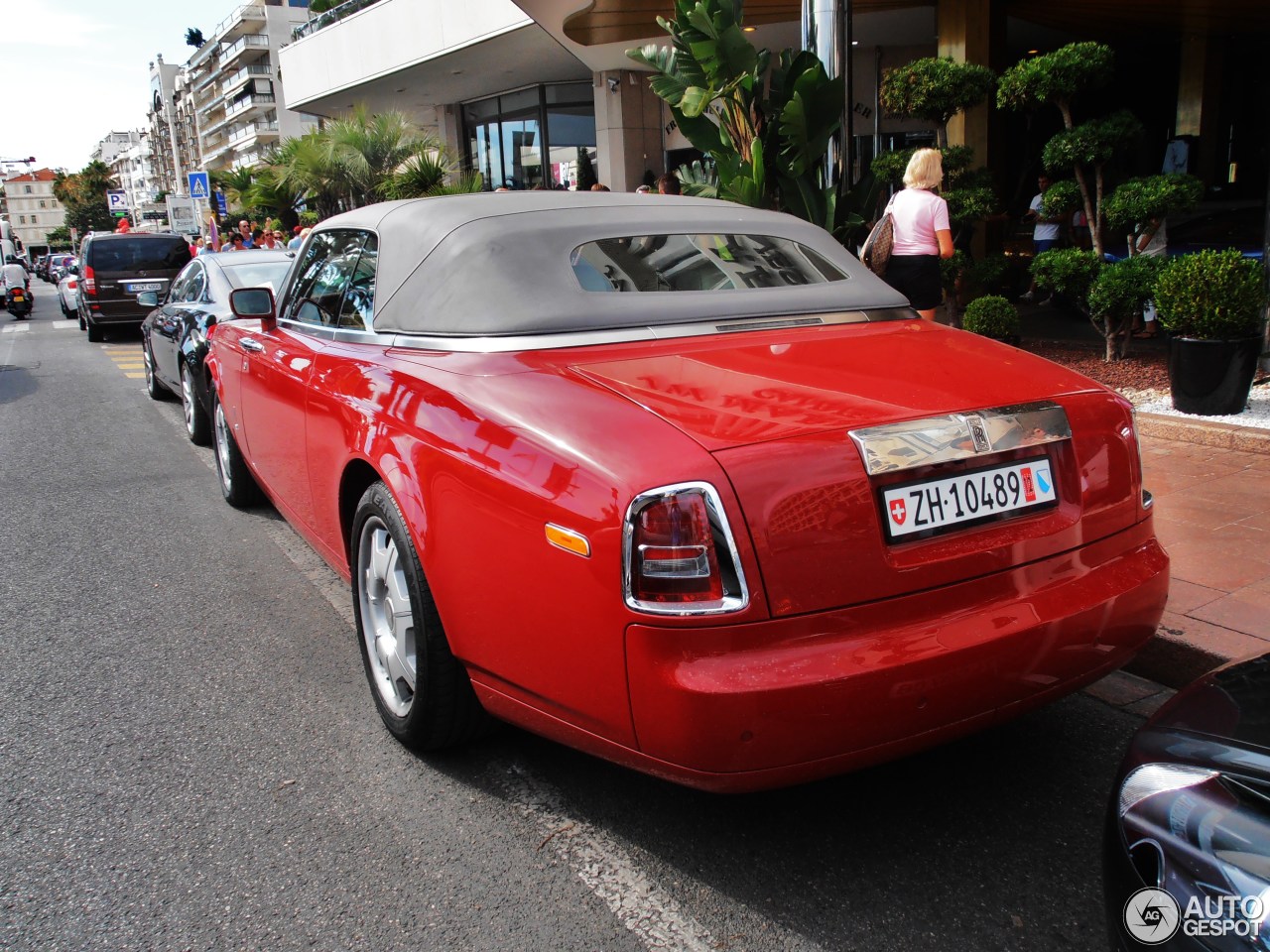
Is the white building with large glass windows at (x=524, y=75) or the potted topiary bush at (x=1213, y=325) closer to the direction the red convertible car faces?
the white building with large glass windows

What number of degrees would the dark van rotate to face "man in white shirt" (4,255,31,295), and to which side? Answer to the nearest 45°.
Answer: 0° — it already faces them

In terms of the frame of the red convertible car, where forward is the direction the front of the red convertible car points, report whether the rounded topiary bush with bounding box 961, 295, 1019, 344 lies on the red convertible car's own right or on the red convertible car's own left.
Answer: on the red convertible car's own right

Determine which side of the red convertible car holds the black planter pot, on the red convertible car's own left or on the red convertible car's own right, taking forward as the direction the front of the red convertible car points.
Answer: on the red convertible car's own right

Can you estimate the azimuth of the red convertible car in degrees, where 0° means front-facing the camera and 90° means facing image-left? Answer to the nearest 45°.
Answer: approximately 135°

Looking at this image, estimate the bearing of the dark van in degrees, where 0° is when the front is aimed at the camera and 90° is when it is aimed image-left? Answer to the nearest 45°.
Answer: approximately 180°

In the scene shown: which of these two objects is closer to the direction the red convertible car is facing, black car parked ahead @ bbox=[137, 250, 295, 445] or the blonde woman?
the black car parked ahead

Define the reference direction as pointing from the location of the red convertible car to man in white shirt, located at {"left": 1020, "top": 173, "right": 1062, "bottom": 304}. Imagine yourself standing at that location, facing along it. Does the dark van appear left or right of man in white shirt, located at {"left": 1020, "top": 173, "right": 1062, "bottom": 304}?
left

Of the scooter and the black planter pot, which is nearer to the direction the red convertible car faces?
the scooter

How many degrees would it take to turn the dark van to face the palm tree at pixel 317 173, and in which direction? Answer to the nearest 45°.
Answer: approximately 45° to its right

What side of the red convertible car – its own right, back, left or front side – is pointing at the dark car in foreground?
back

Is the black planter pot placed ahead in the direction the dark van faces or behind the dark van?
behind

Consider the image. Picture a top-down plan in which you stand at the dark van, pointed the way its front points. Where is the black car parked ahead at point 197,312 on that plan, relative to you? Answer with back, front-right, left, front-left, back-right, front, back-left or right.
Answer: back
